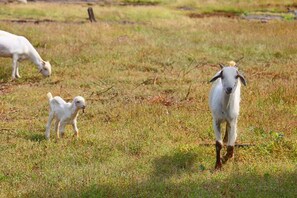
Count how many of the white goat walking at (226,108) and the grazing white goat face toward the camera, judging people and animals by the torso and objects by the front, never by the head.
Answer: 1

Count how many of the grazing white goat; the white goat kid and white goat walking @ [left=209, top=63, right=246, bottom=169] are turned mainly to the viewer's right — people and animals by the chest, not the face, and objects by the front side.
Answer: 2

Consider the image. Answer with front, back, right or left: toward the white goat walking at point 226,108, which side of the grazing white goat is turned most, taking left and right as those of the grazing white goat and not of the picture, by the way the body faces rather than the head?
right

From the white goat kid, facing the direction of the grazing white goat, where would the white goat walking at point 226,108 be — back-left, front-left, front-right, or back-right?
back-right

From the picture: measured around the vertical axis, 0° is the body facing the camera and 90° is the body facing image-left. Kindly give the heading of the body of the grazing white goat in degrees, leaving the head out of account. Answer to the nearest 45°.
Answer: approximately 270°

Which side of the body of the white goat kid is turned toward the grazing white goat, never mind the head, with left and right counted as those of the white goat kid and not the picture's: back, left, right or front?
left

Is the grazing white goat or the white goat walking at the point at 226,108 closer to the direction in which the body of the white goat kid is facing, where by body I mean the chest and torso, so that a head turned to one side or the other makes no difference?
the white goat walking

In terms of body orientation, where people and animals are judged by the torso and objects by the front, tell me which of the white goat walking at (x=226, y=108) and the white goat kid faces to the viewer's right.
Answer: the white goat kid

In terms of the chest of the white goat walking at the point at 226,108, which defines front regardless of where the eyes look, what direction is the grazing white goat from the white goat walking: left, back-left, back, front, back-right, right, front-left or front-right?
back-right

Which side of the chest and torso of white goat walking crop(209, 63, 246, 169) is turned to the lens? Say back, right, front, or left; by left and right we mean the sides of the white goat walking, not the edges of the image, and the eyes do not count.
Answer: front

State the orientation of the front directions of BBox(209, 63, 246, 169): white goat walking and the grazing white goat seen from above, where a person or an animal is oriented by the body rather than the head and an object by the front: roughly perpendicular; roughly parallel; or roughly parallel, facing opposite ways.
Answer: roughly perpendicular

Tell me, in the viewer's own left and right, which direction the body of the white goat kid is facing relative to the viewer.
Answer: facing to the right of the viewer
